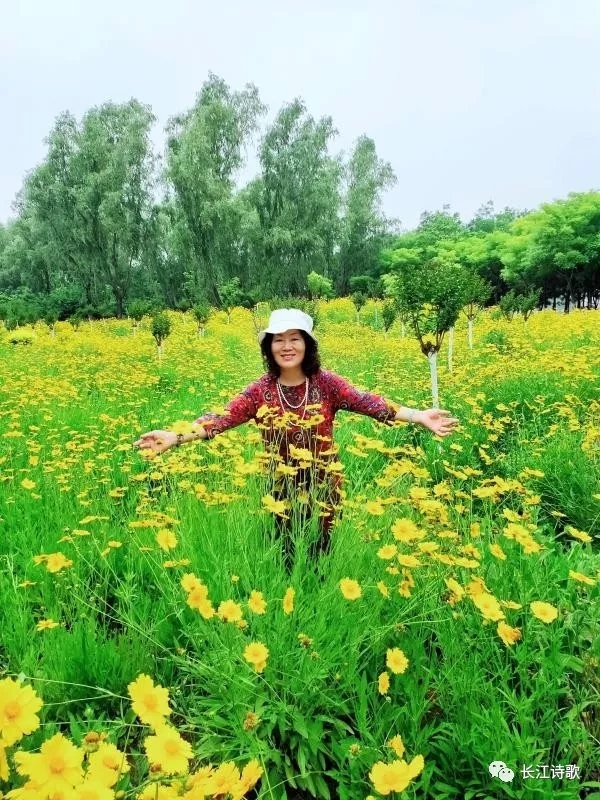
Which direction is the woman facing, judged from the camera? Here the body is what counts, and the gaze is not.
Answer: toward the camera

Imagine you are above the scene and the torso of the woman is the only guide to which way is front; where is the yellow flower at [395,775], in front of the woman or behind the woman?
in front

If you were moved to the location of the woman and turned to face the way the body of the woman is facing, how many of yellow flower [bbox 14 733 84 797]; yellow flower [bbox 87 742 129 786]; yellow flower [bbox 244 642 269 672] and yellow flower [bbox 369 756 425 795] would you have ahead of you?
4

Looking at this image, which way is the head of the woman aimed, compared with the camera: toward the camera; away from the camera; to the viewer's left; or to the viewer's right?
toward the camera

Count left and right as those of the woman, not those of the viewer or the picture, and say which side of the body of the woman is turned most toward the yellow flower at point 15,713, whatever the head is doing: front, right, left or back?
front

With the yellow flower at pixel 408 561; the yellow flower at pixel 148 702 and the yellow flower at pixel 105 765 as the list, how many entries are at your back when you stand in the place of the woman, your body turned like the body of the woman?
0

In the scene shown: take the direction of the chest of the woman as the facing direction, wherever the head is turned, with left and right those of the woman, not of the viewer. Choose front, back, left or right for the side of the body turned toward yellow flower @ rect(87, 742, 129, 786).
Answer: front

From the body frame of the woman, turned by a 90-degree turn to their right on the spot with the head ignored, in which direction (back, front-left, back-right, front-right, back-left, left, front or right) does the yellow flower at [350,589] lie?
left

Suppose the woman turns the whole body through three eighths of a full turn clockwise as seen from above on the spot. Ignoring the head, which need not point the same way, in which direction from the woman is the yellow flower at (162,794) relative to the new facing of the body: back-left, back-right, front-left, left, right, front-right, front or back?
back-left

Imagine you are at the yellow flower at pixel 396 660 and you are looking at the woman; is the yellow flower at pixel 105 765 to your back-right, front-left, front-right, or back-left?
back-left

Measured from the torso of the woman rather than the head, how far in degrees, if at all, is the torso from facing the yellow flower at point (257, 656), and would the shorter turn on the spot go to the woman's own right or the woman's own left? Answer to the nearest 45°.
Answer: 0° — they already face it

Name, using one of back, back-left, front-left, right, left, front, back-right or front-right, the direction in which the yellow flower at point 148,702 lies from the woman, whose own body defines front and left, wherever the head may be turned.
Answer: front

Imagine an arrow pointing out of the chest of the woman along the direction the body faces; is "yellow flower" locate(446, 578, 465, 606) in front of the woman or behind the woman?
in front
